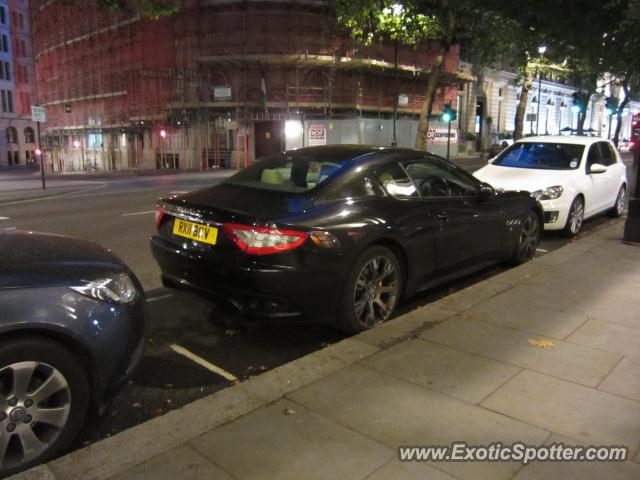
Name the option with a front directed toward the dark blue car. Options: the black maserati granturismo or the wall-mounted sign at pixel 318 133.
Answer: the wall-mounted sign

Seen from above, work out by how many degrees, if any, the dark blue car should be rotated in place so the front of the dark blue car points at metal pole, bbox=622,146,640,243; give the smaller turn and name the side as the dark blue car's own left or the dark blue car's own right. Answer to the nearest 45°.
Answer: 0° — it already faces it

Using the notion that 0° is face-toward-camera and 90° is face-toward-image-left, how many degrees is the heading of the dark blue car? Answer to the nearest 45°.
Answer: approximately 270°

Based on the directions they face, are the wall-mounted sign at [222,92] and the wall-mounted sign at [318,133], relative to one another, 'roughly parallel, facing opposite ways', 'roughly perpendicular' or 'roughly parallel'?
roughly parallel

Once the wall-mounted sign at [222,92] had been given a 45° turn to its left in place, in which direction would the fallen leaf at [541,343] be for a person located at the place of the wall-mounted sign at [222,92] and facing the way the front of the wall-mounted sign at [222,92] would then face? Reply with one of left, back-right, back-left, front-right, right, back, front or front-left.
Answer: front-right

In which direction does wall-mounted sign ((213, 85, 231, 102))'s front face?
toward the camera

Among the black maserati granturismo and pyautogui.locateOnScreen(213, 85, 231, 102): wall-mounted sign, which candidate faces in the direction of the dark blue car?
the wall-mounted sign

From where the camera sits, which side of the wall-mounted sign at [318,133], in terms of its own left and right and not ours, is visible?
front

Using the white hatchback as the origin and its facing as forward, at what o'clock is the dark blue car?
The dark blue car is roughly at 11 o'clock from the white hatchback.

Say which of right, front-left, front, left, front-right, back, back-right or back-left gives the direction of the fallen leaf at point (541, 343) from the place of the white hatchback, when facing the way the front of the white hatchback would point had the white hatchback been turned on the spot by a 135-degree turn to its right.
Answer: back

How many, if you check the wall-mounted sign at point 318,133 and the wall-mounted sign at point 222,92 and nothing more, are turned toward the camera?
2

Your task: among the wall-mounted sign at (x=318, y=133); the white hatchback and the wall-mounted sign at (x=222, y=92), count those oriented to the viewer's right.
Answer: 0

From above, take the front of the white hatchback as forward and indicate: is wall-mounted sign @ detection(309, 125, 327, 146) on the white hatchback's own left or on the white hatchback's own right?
on the white hatchback's own right

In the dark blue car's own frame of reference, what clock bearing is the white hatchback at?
The white hatchback is roughly at 11 o'clock from the dark blue car.
